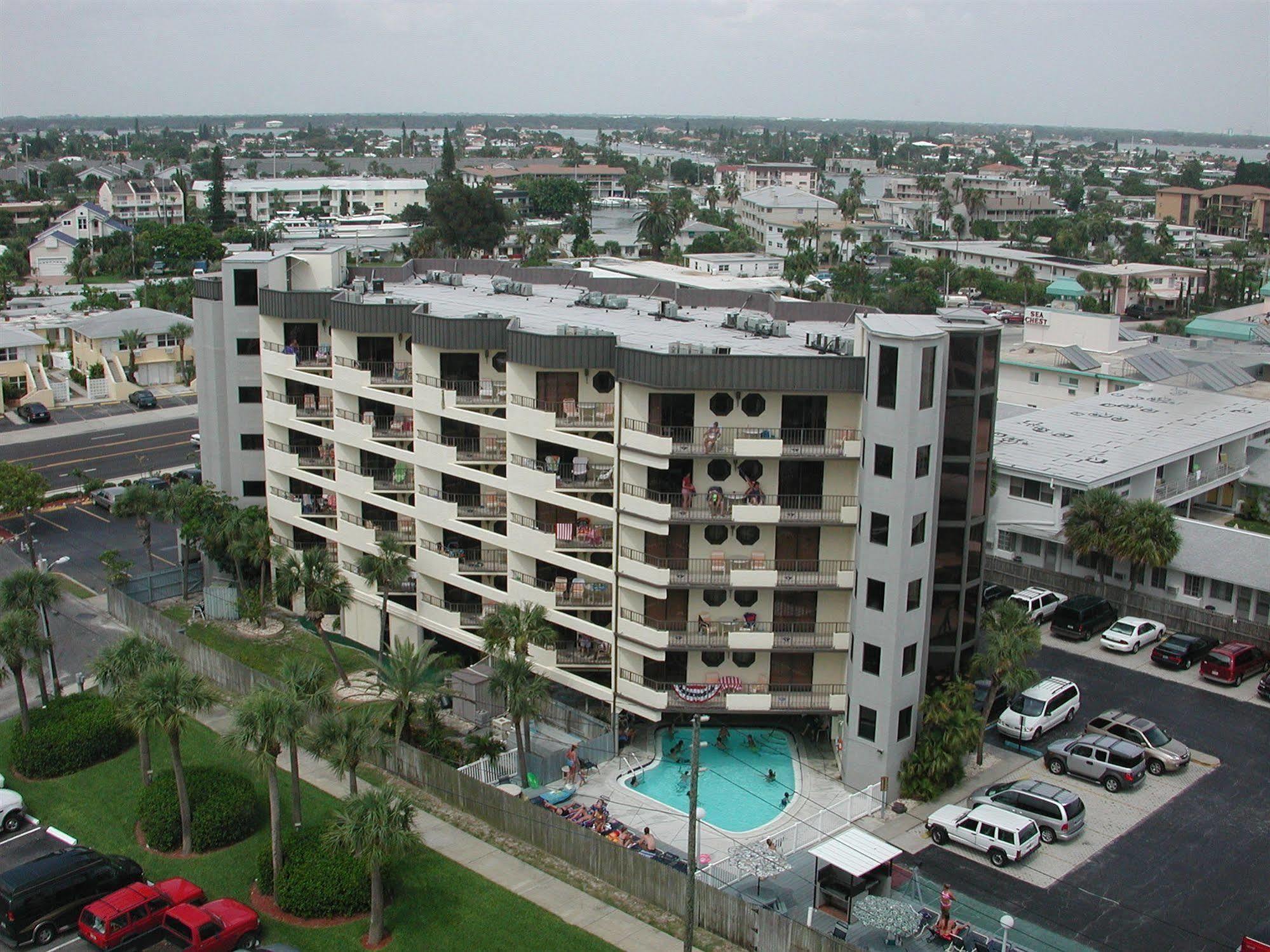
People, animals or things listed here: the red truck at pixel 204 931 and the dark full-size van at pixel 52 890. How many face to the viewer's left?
0

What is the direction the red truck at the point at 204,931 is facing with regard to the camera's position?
facing away from the viewer and to the right of the viewer

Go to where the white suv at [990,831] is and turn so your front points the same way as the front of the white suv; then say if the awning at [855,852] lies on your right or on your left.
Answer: on your left

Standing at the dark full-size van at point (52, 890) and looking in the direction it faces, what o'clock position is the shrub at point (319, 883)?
The shrub is roughly at 2 o'clock from the dark full-size van.

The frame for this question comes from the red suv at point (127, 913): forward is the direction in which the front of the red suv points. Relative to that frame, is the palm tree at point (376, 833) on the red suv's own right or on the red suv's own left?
on the red suv's own right

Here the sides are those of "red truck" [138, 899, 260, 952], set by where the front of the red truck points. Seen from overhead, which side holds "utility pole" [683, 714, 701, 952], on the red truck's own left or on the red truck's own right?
on the red truck's own right

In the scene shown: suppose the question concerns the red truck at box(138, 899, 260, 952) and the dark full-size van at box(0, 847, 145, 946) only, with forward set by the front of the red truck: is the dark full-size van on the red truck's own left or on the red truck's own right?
on the red truck's own left

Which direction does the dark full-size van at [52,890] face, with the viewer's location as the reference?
facing away from the viewer and to the right of the viewer

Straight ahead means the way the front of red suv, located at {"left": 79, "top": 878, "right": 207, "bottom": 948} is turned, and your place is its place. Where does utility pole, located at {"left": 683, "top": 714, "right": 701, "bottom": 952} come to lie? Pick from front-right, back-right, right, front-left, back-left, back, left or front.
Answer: right

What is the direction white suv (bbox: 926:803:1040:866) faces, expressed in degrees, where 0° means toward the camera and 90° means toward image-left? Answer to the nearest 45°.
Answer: approximately 135°

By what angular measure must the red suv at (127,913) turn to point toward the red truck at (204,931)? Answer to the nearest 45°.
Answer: approximately 90° to its right

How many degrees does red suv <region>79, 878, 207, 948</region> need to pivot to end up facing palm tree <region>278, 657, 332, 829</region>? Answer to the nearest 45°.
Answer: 0° — it already faces it

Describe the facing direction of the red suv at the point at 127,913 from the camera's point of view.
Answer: facing away from the viewer and to the right of the viewer
